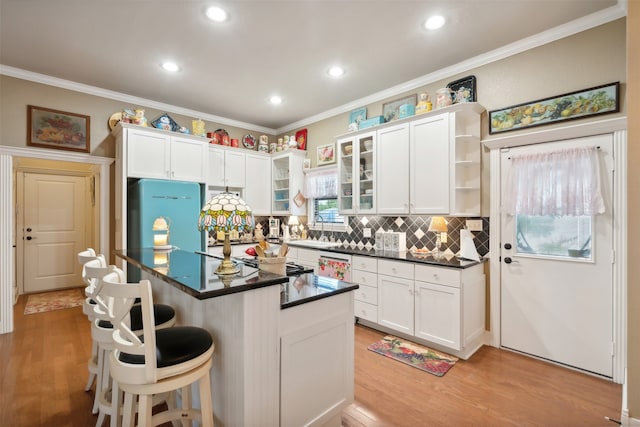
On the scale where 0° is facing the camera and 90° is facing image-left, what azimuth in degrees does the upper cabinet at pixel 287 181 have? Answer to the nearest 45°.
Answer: approximately 45°

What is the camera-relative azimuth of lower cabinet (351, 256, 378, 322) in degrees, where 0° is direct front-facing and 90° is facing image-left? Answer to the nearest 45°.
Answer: approximately 45°

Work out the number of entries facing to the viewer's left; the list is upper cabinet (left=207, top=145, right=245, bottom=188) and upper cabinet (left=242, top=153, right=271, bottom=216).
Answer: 0

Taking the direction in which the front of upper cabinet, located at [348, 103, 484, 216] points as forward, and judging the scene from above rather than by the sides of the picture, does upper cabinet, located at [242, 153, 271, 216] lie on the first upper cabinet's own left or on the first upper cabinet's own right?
on the first upper cabinet's own right

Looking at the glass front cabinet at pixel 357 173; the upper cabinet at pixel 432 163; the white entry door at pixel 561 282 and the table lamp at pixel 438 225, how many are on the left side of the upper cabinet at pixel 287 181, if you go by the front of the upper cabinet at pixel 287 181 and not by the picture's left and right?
4

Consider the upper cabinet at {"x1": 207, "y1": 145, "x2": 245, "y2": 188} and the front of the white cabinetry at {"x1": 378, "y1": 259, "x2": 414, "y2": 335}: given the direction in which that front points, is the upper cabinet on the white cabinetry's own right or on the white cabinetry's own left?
on the white cabinetry's own right

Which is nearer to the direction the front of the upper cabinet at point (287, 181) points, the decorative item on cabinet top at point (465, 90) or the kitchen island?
the kitchen island

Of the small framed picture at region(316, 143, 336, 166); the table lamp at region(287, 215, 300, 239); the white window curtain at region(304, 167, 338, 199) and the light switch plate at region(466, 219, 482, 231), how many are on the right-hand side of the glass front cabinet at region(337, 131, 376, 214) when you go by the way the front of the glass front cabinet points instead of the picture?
3

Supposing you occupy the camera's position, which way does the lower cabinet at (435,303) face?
facing the viewer and to the left of the viewer
